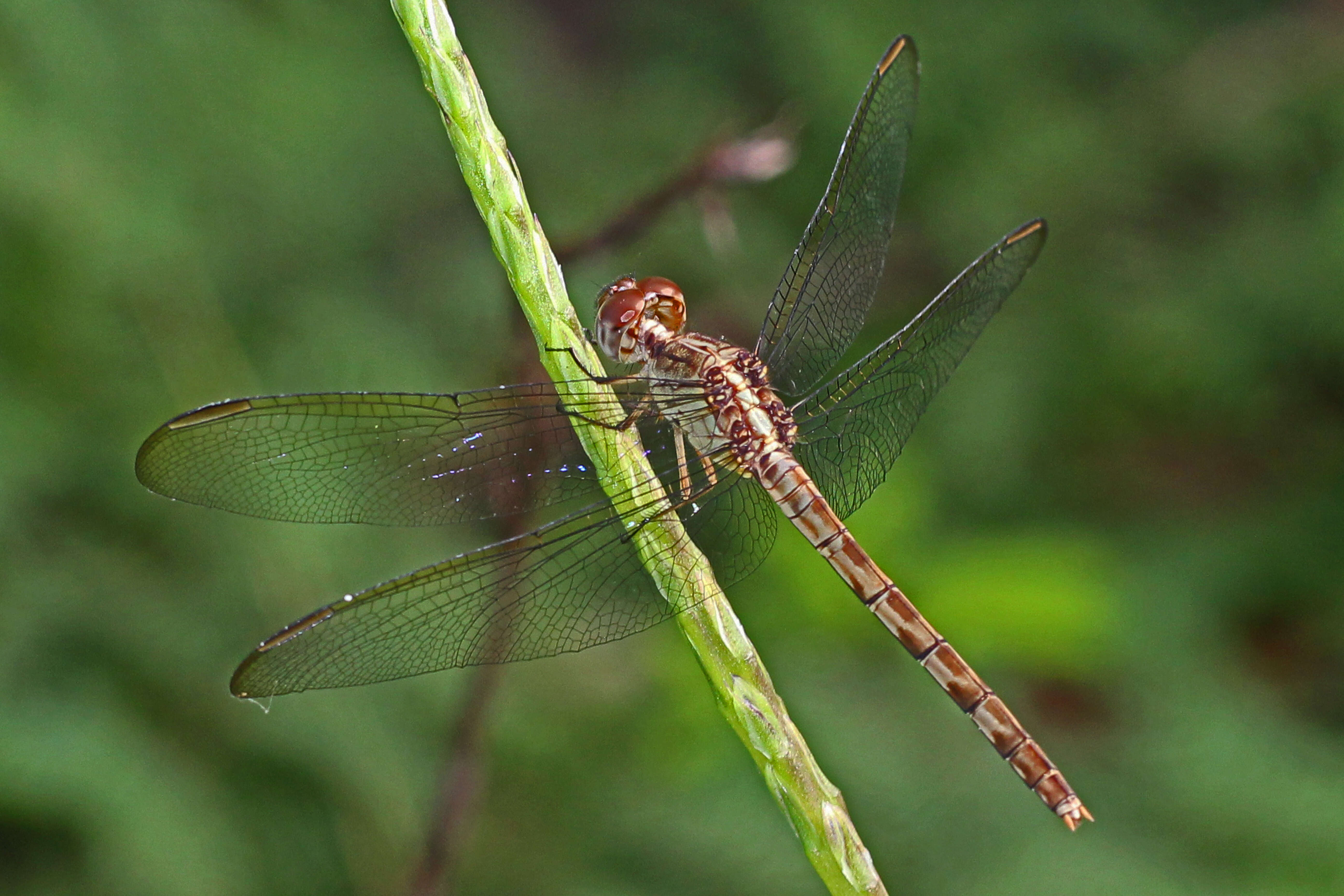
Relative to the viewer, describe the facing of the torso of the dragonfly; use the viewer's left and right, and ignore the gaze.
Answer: facing away from the viewer and to the left of the viewer
